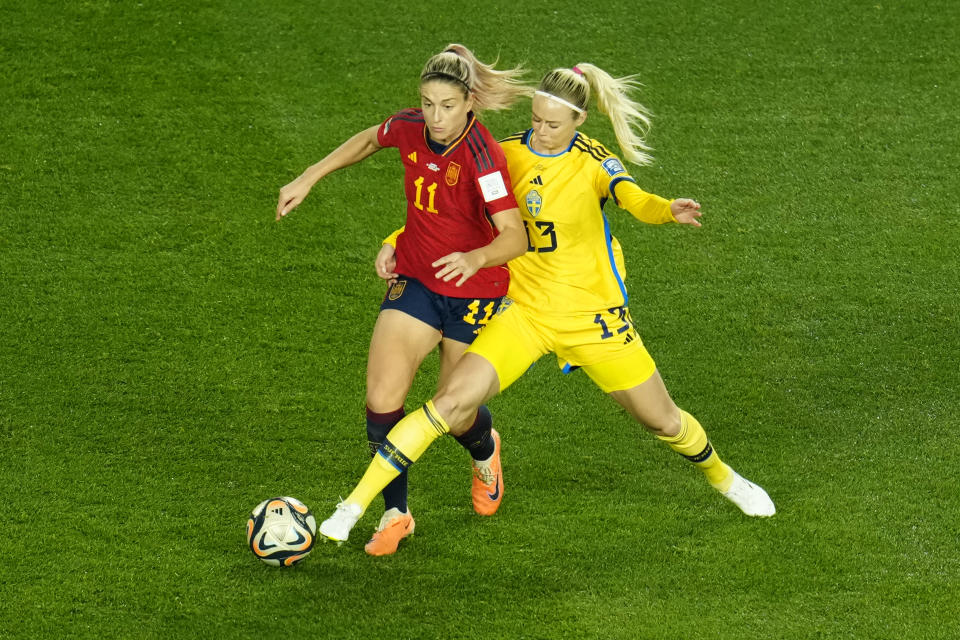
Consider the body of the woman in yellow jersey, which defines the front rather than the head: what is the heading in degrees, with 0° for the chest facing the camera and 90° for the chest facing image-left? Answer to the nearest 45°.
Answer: approximately 45°

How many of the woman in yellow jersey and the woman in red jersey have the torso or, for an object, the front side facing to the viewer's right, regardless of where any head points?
0

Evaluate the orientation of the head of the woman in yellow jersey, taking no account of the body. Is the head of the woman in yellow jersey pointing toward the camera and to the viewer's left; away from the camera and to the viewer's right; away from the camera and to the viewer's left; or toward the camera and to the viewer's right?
toward the camera and to the viewer's left

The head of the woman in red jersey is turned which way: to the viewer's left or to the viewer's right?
to the viewer's left

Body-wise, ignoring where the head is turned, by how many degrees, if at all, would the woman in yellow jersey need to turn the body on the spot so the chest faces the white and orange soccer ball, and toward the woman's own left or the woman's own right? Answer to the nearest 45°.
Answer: approximately 45° to the woman's own right

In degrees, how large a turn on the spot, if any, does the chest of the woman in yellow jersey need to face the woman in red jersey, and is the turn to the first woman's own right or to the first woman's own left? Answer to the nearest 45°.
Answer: approximately 45° to the first woman's own right
